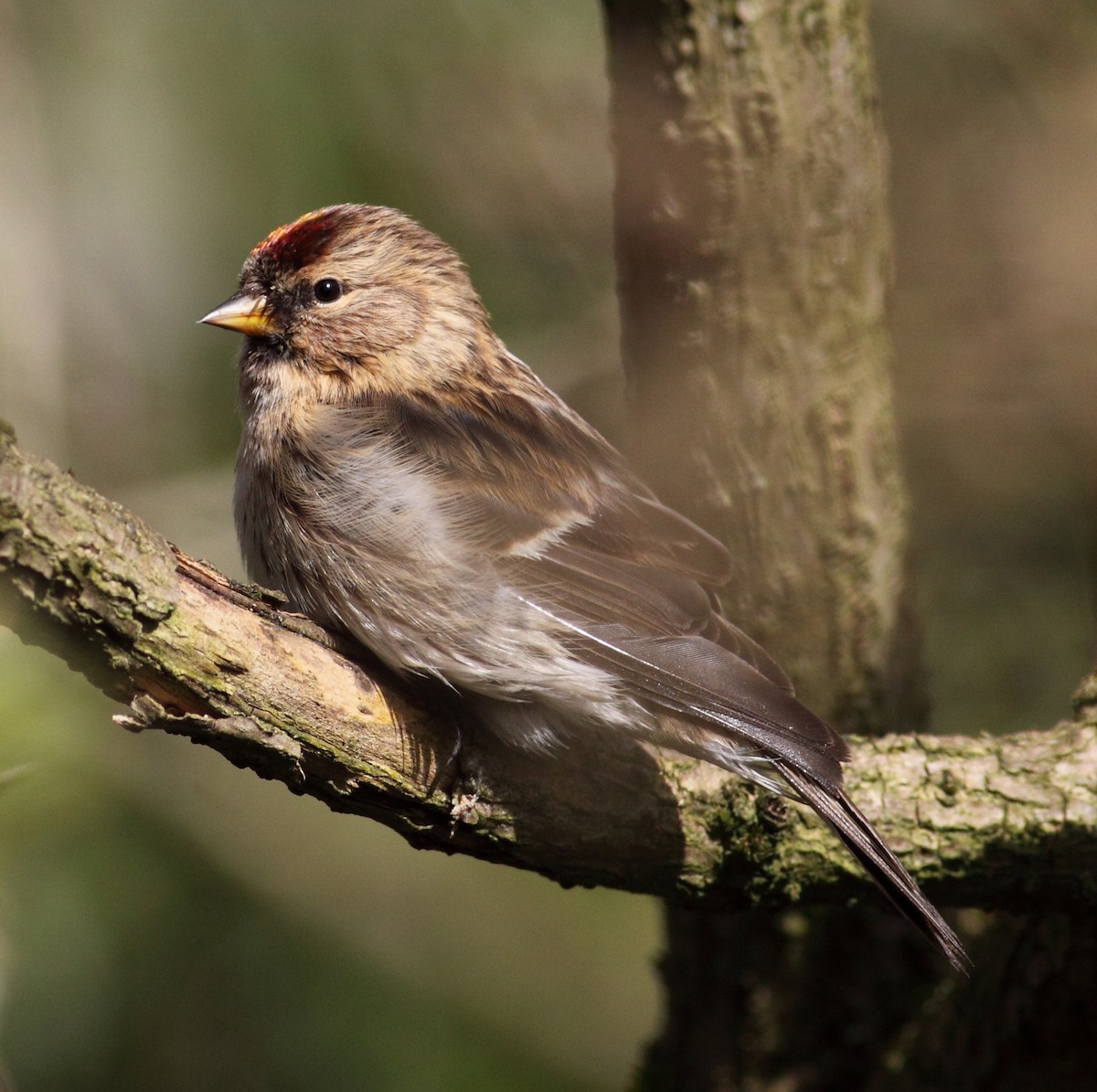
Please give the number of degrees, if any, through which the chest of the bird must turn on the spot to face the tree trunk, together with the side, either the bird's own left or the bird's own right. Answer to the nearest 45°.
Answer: approximately 135° to the bird's own right

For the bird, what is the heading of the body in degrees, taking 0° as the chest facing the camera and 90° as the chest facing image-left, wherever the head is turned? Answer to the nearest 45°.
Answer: approximately 90°
